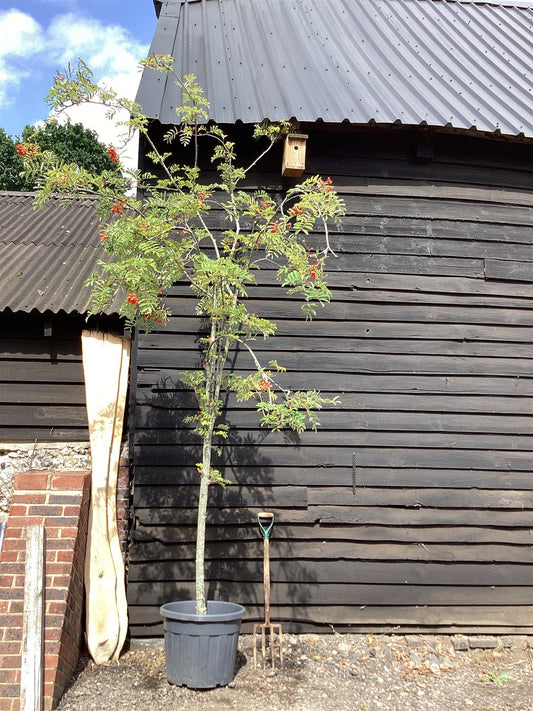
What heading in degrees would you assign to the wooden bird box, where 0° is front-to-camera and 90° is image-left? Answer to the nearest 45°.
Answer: approximately 0°

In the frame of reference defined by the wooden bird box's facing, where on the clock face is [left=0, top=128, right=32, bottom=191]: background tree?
The background tree is roughly at 5 o'clock from the wooden bird box.

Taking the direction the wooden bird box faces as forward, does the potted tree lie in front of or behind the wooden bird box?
in front

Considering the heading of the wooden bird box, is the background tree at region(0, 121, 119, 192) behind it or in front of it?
behind
